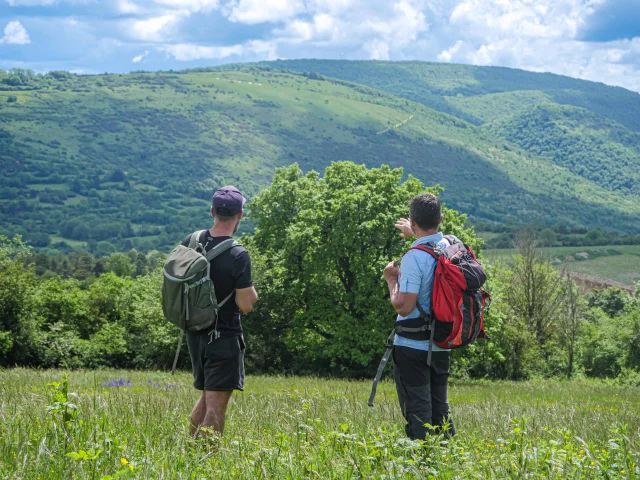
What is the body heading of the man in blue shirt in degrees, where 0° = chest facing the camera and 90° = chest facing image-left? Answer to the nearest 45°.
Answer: approximately 135°

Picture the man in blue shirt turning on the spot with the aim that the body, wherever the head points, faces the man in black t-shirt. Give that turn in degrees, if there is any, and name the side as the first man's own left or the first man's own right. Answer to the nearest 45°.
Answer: approximately 45° to the first man's own left

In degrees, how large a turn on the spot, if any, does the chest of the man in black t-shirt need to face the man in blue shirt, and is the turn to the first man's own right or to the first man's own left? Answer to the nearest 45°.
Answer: approximately 45° to the first man's own right

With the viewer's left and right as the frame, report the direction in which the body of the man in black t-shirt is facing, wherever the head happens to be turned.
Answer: facing away from the viewer and to the right of the viewer

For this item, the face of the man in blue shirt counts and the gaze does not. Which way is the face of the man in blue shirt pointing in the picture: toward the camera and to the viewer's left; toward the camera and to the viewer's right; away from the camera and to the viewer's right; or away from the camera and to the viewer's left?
away from the camera and to the viewer's left
